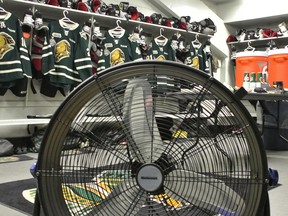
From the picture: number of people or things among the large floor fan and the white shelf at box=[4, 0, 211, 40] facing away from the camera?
0

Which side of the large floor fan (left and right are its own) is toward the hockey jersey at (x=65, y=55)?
back

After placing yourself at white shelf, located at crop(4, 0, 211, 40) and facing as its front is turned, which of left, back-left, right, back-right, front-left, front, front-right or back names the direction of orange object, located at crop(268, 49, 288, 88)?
front-left

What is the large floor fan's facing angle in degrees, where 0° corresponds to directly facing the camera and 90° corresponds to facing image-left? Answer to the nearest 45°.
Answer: approximately 0°

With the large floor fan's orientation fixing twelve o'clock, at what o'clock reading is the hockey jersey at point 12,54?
The hockey jersey is roughly at 5 o'clock from the large floor fan.

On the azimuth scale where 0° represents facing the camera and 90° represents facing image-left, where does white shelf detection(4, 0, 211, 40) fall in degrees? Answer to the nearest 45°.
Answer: approximately 315°

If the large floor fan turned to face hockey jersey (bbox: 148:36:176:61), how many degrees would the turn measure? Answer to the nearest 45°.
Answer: approximately 180°

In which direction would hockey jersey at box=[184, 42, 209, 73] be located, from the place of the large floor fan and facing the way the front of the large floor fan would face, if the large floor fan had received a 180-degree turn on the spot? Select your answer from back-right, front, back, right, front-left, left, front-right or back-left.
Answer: front
